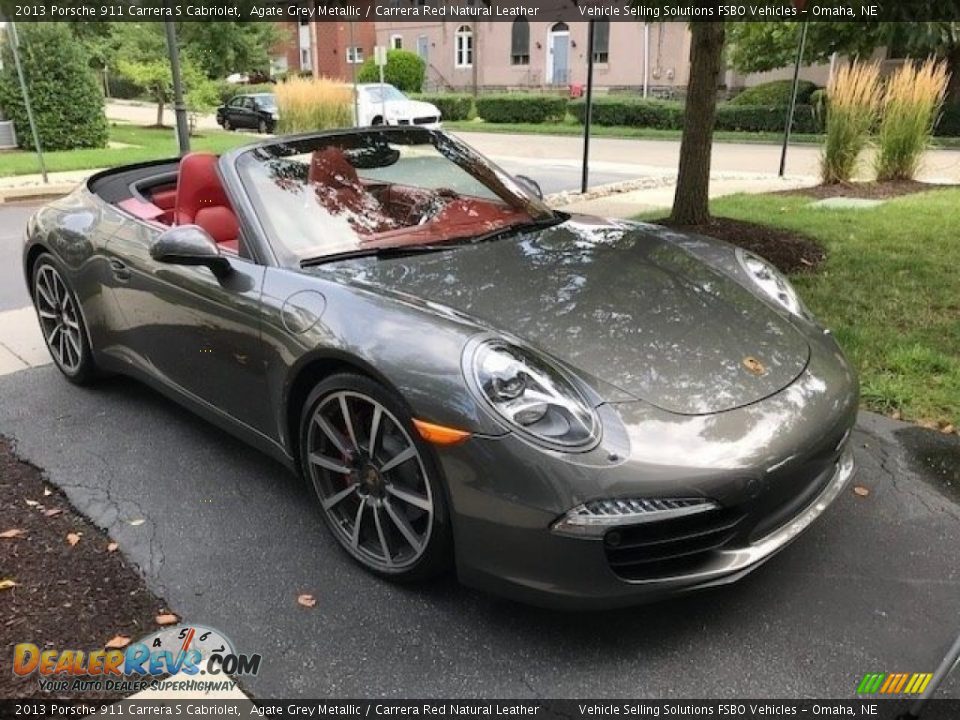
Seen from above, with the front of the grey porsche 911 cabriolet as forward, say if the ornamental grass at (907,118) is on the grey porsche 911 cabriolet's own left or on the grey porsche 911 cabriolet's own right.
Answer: on the grey porsche 911 cabriolet's own left

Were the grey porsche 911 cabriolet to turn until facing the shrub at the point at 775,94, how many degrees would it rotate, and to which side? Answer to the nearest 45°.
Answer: approximately 90° to its left

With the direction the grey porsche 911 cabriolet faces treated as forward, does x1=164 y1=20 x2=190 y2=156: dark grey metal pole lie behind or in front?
behind

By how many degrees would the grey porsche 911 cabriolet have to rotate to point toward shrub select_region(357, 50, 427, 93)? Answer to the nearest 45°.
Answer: approximately 135° to its left

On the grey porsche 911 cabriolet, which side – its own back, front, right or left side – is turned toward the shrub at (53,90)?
back

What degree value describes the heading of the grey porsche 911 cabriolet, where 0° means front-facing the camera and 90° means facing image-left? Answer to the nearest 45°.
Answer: approximately 315°

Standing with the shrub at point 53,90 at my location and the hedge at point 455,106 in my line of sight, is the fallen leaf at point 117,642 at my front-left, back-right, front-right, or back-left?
back-right

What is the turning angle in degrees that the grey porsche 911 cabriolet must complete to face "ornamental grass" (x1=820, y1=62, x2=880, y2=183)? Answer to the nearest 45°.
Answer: approximately 90° to its left

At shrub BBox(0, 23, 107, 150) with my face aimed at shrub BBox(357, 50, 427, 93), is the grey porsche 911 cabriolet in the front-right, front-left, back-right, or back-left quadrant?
back-right

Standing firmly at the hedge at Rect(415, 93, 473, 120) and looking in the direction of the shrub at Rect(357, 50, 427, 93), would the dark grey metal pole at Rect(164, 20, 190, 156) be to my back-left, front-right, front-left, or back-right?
back-left

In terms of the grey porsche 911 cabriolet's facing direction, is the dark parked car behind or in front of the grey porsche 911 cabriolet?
behind

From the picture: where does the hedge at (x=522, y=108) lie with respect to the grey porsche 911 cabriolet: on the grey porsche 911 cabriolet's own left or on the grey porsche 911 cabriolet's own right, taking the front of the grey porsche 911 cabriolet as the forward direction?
on the grey porsche 911 cabriolet's own left

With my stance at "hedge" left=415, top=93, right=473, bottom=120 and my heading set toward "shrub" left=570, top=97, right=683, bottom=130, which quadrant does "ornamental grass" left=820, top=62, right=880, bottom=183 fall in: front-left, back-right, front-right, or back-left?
front-right

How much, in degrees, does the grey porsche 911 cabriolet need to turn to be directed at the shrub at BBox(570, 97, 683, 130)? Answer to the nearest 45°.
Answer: approximately 135° to its left

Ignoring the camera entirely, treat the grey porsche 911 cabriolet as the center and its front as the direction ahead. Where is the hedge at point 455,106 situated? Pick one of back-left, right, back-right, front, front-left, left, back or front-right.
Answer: back-left
